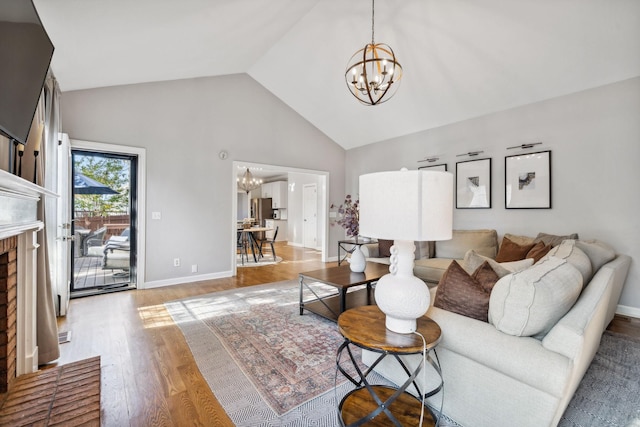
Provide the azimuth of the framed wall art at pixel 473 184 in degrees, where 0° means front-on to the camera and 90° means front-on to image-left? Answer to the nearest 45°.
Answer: approximately 45°

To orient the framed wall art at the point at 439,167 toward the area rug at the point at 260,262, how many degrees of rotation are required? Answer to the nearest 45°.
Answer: approximately 45° to its right

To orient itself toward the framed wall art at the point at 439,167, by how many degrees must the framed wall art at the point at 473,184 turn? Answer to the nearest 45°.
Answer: approximately 45° to its right

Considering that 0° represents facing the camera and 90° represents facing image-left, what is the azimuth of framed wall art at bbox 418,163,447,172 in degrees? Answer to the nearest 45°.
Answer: approximately 45°

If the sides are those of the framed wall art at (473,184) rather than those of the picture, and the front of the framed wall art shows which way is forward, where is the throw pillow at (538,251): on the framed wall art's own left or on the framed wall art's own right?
on the framed wall art's own left

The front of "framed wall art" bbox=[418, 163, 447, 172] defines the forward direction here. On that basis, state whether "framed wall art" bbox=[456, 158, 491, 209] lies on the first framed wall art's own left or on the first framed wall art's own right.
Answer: on the first framed wall art's own left

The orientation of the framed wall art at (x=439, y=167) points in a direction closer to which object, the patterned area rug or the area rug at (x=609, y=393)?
the patterned area rug
